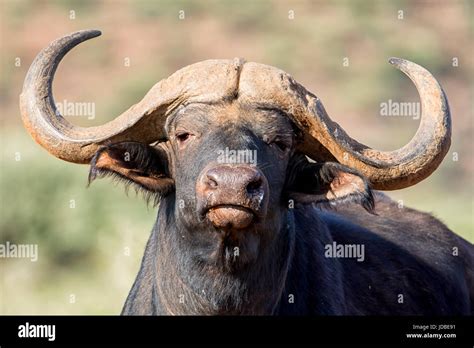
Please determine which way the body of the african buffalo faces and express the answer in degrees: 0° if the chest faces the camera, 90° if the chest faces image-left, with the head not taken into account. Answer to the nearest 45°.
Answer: approximately 45°
